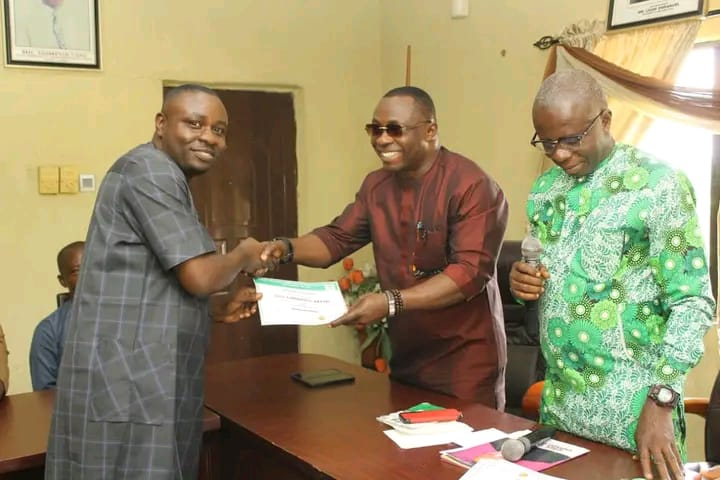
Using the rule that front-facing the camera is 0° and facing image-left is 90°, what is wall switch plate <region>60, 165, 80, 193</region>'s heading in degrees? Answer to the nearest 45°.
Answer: approximately 0°

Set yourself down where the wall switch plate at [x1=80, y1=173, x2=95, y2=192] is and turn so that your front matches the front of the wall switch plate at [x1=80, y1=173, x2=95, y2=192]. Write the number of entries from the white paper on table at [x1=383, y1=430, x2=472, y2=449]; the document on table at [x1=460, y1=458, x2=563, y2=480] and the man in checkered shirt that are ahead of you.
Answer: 3

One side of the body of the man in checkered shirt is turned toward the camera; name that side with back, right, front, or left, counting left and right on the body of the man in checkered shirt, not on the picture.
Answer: right

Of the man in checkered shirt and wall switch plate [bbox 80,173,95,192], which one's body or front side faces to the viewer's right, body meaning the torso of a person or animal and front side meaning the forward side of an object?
the man in checkered shirt

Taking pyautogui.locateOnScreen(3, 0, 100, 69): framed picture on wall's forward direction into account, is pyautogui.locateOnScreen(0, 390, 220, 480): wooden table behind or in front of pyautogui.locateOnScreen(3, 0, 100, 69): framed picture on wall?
in front

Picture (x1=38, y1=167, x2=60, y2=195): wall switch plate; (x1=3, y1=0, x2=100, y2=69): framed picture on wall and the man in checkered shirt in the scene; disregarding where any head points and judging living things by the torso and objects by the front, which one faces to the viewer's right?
the man in checkered shirt

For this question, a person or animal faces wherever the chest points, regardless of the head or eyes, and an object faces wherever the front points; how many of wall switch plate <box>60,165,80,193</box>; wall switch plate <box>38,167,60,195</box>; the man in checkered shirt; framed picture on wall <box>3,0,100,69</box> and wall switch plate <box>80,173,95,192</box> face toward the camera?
4

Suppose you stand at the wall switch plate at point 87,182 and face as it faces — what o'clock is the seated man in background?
The seated man in background is roughly at 12 o'clock from the wall switch plate.

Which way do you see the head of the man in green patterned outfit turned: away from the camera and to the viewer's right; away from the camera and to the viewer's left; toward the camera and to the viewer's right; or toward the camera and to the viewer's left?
toward the camera and to the viewer's left

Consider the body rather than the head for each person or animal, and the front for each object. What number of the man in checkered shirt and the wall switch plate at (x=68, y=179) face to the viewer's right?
1

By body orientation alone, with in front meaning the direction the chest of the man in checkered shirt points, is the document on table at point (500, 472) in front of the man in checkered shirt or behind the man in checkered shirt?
in front

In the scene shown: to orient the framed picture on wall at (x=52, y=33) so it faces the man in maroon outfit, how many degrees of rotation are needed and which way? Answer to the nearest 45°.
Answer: approximately 45° to its left

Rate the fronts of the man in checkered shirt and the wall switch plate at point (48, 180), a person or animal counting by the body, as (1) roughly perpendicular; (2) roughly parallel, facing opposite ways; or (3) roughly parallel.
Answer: roughly perpendicular

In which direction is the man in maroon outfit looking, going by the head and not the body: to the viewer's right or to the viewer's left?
to the viewer's left
